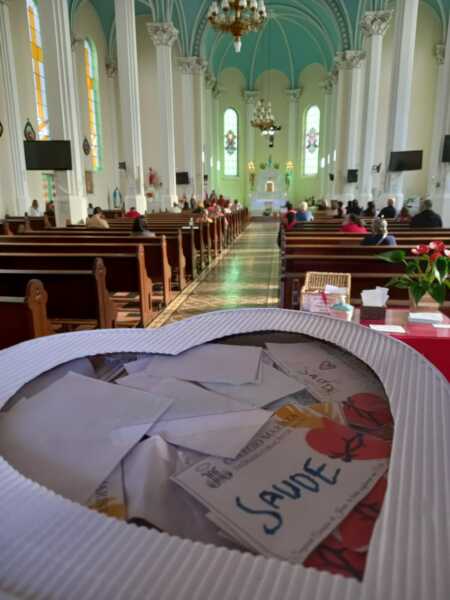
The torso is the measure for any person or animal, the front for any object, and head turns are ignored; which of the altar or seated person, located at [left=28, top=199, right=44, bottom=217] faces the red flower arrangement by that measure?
the altar

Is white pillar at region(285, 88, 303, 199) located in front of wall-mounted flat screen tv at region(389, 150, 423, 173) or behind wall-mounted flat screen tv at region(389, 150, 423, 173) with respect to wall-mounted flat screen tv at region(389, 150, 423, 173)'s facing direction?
behind

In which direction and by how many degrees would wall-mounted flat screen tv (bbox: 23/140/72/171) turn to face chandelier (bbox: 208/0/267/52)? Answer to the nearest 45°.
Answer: approximately 90° to its left

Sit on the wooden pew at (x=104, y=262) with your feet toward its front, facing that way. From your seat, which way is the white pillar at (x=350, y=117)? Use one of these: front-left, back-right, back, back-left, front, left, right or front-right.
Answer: front-right

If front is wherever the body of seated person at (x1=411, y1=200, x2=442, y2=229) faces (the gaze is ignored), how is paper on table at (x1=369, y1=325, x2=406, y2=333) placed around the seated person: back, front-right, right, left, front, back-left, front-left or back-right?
back

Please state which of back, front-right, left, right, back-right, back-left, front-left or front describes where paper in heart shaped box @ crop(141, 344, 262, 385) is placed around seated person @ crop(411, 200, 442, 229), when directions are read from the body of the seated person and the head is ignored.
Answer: back

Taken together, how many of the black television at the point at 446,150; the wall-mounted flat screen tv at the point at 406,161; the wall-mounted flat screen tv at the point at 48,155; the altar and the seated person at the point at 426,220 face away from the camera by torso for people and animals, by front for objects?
1

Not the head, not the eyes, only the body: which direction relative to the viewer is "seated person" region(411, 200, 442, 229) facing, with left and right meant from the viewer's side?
facing away from the viewer

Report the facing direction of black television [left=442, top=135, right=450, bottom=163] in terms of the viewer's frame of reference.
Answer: facing the viewer and to the left of the viewer

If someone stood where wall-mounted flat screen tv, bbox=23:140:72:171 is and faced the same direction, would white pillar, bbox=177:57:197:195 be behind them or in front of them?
behind

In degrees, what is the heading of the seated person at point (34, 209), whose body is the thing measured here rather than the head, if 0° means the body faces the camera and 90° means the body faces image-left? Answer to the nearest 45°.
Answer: approximately 180°

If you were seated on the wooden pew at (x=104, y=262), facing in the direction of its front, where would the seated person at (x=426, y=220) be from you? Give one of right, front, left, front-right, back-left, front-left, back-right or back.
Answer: right

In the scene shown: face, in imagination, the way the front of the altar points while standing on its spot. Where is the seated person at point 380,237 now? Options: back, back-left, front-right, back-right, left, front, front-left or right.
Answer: front

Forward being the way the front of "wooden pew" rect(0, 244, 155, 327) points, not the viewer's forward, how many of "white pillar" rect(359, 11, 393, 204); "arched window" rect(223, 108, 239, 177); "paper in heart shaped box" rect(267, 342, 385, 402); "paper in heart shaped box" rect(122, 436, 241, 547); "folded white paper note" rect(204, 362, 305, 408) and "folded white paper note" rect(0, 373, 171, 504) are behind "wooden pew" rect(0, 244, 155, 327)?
4

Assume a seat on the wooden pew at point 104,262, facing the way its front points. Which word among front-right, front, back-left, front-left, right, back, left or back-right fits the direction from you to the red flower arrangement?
back-right

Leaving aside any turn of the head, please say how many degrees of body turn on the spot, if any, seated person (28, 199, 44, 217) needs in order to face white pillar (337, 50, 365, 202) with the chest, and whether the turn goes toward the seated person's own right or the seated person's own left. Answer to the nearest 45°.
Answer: approximately 90° to the seated person's own right

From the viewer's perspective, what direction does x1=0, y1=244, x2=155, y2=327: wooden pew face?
away from the camera

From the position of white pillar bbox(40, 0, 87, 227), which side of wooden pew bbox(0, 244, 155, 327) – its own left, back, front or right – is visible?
front
